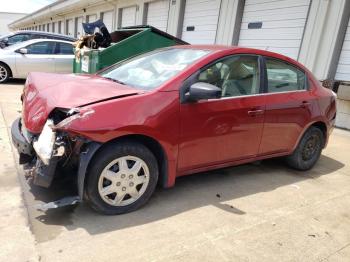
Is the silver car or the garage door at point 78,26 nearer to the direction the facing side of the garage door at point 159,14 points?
the silver car

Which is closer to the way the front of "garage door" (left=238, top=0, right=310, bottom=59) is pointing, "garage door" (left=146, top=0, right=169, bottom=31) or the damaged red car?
the damaged red car

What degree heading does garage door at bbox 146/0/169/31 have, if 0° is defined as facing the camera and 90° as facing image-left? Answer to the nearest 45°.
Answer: approximately 45°

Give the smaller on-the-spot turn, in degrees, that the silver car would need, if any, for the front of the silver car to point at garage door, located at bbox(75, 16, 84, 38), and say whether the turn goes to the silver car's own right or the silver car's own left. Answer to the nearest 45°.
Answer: approximately 90° to the silver car's own right

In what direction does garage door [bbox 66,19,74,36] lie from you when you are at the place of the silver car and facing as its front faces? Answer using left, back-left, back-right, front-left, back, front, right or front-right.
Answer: right

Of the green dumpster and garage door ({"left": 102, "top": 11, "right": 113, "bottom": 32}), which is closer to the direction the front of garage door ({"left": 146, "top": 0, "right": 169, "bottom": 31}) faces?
the green dumpster

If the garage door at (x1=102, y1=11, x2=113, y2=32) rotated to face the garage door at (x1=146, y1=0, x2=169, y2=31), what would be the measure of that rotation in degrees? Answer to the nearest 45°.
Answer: approximately 45° to its left

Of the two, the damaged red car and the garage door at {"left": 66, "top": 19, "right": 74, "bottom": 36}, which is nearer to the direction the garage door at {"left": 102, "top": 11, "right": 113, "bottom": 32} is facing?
the damaged red car

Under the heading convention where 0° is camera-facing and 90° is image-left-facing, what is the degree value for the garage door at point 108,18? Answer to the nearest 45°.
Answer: approximately 45°

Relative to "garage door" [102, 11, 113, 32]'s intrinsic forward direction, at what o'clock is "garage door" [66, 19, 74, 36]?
"garage door" [66, 19, 74, 36] is roughly at 4 o'clock from "garage door" [102, 11, 113, 32].

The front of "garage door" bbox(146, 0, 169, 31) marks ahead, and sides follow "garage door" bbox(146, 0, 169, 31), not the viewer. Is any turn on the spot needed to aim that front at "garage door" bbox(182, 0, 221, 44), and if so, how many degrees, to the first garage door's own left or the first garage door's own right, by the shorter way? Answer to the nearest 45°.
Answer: approximately 90° to the first garage door's own left

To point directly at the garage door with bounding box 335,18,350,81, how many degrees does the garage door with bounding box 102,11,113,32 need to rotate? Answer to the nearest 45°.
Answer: approximately 45° to its left

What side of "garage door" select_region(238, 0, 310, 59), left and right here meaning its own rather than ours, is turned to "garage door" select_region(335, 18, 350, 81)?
left
